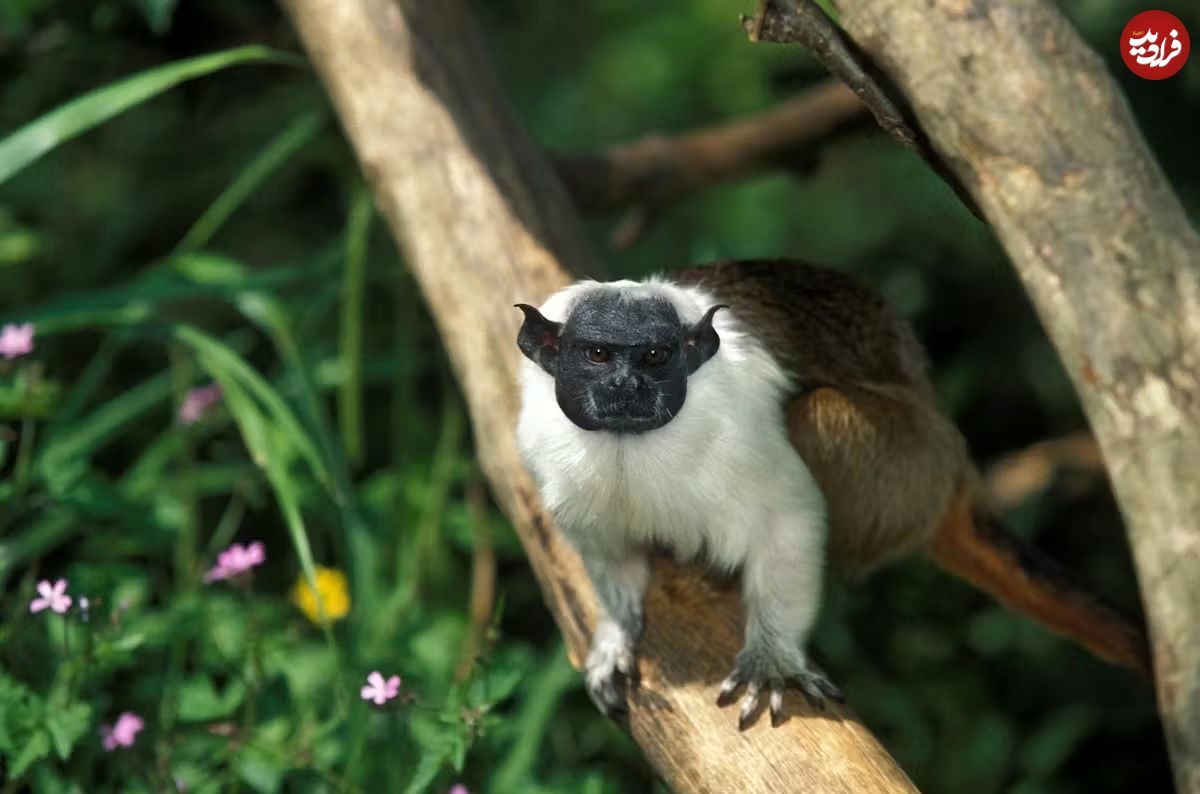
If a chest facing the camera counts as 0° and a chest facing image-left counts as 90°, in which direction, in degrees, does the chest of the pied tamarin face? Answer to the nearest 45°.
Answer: approximately 45°

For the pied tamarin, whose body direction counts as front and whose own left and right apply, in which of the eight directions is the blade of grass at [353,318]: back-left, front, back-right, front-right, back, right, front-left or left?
right

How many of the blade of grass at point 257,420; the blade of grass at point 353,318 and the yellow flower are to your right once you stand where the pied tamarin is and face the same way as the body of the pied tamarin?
3

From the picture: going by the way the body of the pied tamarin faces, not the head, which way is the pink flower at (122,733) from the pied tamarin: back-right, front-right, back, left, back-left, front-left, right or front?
front-right

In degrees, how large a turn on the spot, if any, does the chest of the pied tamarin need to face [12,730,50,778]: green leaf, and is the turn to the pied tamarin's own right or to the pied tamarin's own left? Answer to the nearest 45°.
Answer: approximately 45° to the pied tamarin's own right

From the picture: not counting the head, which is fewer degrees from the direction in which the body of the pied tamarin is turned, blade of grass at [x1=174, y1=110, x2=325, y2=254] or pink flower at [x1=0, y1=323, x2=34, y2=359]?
the pink flower

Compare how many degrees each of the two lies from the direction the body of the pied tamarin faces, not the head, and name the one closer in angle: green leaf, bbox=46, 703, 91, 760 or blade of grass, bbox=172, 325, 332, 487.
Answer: the green leaf

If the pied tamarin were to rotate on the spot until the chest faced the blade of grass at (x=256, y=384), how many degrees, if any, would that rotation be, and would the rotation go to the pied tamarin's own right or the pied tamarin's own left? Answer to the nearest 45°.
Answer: approximately 90° to the pied tamarin's own right

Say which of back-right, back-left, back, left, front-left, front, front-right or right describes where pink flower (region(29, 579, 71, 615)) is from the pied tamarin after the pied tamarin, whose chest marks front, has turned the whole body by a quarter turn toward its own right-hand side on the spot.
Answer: front-left

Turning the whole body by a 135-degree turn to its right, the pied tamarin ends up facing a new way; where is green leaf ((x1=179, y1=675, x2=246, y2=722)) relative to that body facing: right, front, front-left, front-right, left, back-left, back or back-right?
left

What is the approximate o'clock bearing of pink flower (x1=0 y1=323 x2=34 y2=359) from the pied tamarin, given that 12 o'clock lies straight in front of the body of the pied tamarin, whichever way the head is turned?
The pink flower is roughly at 2 o'clock from the pied tamarin.

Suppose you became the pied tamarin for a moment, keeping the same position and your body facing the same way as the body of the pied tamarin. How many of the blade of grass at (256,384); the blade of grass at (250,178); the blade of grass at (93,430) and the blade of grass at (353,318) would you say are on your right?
4

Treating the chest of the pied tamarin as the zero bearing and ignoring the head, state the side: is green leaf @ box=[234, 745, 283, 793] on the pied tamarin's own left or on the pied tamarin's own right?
on the pied tamarin's own right

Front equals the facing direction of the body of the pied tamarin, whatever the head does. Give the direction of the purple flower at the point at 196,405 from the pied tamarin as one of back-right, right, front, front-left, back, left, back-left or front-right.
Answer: right

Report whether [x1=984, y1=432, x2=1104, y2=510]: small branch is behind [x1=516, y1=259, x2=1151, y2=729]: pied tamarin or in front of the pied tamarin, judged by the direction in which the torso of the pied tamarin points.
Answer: behind

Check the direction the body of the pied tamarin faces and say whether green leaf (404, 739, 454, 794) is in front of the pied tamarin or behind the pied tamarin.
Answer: in front
